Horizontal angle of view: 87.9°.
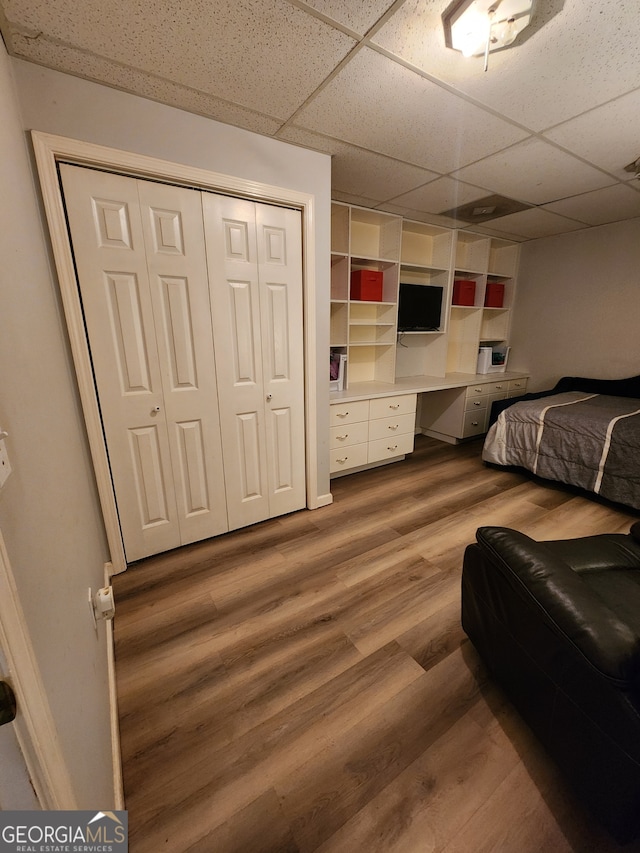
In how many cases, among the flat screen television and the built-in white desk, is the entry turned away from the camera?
0

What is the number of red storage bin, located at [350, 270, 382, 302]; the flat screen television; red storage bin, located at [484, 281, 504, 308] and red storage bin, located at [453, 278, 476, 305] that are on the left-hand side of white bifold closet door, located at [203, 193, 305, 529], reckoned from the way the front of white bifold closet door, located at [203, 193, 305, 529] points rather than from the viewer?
4

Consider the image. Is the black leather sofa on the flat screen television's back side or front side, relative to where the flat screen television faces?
on the front side

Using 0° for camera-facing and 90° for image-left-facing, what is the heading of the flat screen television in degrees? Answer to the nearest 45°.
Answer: approximately 315°

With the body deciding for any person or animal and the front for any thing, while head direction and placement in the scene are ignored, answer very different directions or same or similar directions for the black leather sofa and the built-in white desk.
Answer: very different directions

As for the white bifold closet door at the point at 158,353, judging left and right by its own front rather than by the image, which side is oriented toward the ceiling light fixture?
front

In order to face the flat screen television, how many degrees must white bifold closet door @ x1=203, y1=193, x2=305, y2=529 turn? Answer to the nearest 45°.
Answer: approximately 90° to its left

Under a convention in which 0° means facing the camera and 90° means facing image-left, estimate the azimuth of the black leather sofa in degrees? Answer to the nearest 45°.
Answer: approximately 135°

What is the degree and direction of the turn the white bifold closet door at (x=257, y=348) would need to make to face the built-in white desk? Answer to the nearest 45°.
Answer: approximately 90° to its left

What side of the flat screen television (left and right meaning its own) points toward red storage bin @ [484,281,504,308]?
left

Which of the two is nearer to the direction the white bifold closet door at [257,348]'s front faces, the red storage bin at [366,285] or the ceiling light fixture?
the ceiling light fixture

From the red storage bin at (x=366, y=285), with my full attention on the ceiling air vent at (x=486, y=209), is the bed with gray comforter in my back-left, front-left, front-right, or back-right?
front-right
